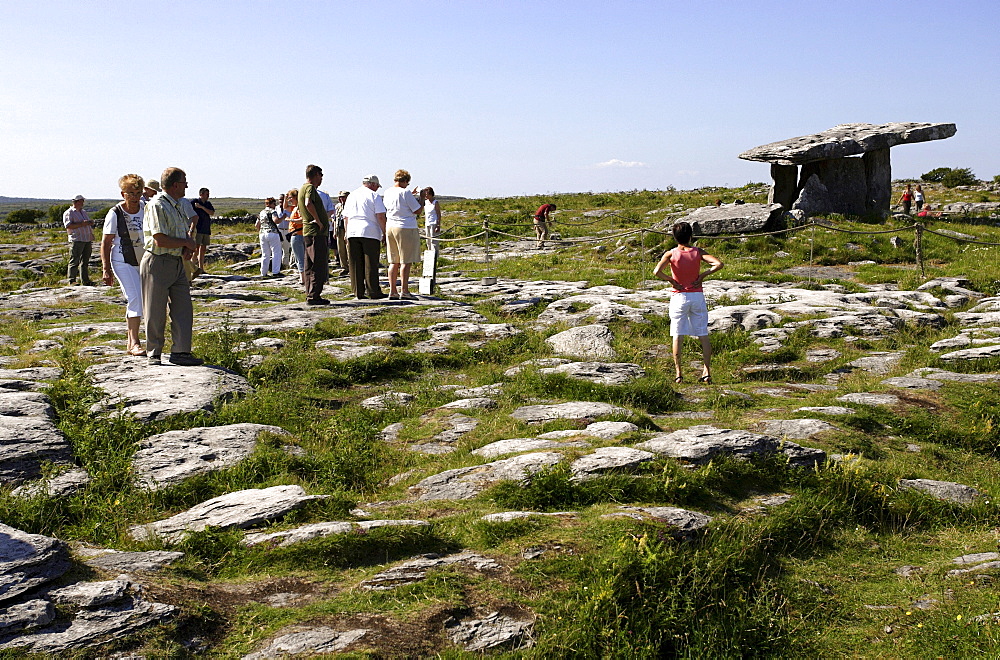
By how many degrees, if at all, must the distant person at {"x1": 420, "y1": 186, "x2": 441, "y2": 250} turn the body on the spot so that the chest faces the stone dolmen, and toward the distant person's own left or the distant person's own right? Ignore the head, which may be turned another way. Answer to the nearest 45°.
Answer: approximately 180°

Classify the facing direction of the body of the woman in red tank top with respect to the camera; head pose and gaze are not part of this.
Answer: away from the camera

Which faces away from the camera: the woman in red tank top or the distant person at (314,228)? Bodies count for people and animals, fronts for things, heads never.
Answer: the woman in red tank top

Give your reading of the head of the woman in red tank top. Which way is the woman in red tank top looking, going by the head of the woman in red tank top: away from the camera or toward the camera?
away from the camera

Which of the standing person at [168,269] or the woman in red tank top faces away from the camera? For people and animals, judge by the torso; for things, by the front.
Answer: the woman in red tank top

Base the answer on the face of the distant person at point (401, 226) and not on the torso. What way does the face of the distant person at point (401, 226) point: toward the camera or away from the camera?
away from the camera

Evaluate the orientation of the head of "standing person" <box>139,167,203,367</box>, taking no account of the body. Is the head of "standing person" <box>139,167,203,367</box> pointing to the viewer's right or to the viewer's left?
to the viewer's right
